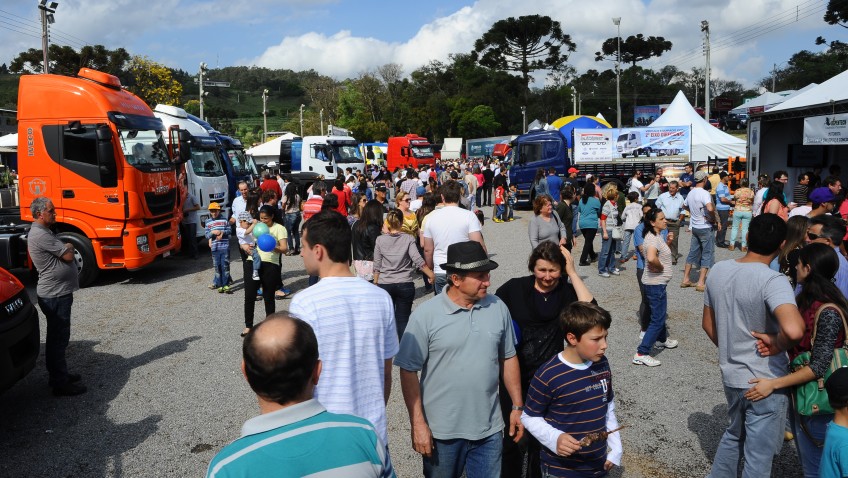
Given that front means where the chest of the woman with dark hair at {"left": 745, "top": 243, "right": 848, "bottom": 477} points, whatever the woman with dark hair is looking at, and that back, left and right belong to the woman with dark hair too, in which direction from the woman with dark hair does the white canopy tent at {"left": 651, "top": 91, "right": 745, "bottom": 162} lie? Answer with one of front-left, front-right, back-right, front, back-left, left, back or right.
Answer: right

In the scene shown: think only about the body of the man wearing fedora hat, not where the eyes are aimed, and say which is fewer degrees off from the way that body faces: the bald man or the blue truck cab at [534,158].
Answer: the bald man

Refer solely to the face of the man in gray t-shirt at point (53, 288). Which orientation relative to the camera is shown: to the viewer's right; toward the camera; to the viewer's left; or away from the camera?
to the viewer's right

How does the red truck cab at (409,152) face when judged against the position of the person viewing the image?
facing the viewer and to the right of the viewer

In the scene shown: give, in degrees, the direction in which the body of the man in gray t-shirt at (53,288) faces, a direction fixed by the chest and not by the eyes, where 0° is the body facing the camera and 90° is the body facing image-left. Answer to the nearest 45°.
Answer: approximately 270°

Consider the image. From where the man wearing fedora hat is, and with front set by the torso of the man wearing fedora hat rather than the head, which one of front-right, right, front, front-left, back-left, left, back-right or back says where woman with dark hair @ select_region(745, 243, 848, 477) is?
front-left

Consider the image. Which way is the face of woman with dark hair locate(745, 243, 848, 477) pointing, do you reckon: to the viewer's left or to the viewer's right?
to the viewer's left

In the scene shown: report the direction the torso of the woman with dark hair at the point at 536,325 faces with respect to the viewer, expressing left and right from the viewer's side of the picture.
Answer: facing the viewer

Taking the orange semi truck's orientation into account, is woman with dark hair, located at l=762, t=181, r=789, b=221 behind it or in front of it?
in front

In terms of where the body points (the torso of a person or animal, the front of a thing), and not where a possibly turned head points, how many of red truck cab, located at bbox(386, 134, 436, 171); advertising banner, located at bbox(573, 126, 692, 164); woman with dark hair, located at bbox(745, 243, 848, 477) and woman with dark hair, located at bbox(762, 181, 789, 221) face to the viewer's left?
1

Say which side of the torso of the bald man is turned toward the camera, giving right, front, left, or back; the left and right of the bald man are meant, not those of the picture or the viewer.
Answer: back

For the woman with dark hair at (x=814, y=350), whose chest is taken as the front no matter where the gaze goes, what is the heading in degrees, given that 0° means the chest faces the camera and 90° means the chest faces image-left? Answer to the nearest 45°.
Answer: approximately 90°

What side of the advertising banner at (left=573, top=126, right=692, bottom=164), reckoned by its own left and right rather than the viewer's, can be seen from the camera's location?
front

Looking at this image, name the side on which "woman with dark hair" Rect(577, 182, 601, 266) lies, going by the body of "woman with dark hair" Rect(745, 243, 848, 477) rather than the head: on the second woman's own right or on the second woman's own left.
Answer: on the second woman's own right
